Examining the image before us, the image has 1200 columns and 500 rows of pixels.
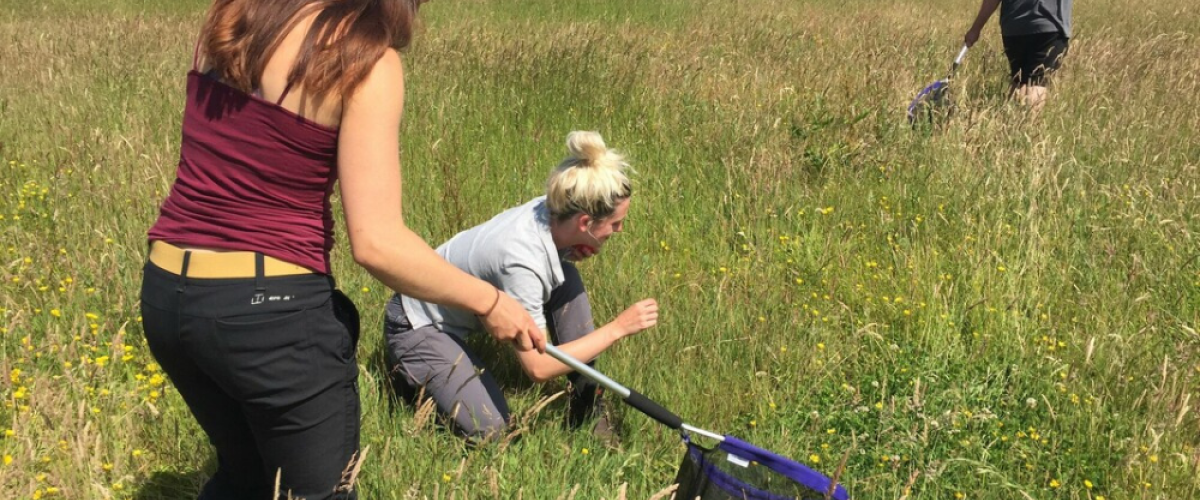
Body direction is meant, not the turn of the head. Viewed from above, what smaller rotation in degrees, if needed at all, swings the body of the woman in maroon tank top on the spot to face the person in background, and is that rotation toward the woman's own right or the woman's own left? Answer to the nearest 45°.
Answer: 0° — they already face them

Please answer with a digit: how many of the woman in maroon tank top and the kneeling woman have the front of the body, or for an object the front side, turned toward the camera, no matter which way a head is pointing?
0

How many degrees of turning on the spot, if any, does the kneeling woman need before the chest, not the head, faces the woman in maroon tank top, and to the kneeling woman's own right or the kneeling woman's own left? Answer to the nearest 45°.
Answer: approximately 90° to the kneeling woman's own right

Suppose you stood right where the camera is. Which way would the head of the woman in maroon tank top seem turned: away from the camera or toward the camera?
away from the camera

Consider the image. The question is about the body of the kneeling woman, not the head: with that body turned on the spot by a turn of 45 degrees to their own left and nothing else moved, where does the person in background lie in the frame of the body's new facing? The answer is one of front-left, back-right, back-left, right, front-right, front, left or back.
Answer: front

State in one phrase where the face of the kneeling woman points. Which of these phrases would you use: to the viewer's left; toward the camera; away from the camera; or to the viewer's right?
to the viewer's right

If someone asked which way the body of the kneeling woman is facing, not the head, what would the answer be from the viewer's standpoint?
to the viewer's right

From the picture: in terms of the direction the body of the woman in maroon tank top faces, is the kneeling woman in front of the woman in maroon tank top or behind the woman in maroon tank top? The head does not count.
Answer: in front
